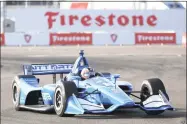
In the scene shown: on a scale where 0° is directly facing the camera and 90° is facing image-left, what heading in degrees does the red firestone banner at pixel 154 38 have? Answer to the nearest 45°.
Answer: approximately 0°

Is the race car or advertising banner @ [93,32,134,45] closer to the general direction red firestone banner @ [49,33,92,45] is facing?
the race car

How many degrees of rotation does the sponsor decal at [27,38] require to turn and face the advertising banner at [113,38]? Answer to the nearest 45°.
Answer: approximately 90° to its left

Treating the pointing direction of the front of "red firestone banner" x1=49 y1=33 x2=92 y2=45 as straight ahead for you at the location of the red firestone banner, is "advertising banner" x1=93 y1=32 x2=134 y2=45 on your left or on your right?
on your left

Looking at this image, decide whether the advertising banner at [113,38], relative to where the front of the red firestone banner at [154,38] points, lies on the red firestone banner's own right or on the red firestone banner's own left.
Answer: on the red firestone banner's own right

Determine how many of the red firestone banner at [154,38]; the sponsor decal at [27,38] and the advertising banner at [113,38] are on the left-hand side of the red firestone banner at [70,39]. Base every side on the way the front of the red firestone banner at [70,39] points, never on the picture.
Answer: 2

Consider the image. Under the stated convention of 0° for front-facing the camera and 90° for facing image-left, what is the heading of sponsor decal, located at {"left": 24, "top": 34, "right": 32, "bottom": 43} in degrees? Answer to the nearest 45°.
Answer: approximately 0°

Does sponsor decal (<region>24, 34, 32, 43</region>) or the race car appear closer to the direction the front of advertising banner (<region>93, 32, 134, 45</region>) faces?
the race car

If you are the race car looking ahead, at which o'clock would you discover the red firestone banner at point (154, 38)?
The red firestone banner is roughly at 8 o'clock from the race car.

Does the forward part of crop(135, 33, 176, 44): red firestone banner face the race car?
yes

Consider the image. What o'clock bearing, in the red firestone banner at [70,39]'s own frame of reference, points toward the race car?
The race car is roughly at 12 o'clock from the red firestone banner.
